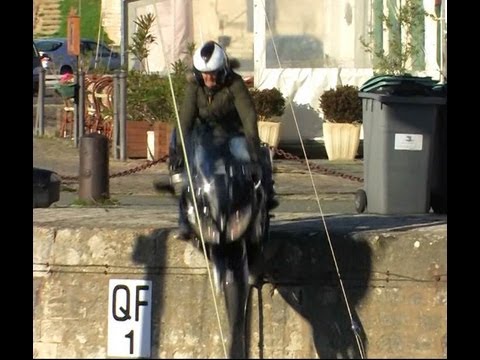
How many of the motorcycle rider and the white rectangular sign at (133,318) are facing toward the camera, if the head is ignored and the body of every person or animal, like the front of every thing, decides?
2

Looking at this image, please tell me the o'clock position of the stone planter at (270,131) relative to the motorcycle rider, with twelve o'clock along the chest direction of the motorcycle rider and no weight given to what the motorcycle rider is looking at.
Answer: The stone planter is roughly at 6 o'clock from the motorcycle rider.

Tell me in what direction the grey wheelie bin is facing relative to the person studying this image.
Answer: facing the viewer and to the right of the viewer

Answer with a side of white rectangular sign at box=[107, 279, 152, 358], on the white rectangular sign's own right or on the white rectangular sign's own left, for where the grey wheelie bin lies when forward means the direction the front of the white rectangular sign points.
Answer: on the white rectangular sign's own left

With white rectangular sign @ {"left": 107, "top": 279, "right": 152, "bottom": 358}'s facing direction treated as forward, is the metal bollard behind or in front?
behind

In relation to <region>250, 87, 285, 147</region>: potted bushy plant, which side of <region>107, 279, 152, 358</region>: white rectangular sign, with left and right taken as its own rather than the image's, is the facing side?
back

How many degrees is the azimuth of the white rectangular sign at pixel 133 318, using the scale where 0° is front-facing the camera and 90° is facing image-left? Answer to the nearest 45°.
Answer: approximately 0°
